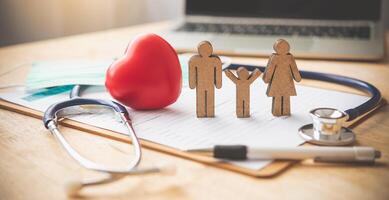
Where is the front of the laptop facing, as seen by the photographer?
facing the viewer

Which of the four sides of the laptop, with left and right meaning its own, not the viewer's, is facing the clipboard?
front

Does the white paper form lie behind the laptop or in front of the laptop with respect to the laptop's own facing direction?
in front

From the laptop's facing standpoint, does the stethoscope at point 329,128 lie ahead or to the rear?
ahead

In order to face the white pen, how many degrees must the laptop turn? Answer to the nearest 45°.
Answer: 0° — it already faces it

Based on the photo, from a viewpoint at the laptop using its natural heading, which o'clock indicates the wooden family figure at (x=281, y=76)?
The wooden family figure is roughly at 12 o'clock from the laptop.

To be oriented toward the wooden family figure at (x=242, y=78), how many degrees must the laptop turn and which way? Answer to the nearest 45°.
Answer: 0° — it already faces it

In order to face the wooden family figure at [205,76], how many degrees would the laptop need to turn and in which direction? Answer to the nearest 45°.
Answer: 0° — it already faces it

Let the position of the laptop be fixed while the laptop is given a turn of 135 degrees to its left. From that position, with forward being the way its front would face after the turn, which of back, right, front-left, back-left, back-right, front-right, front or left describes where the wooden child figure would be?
back-right
